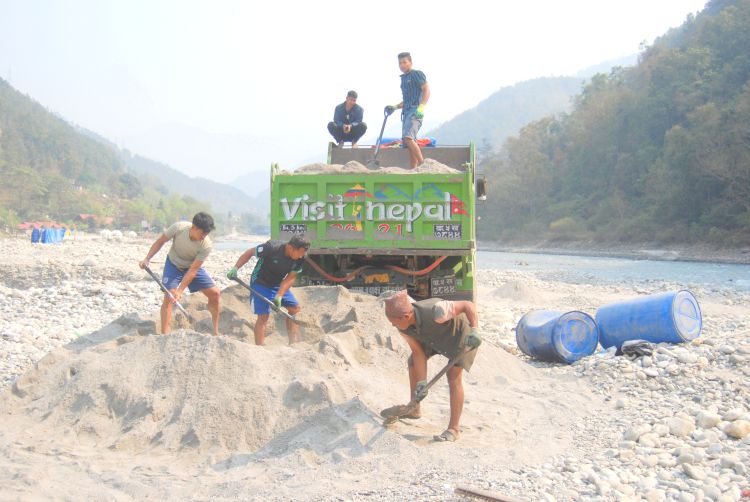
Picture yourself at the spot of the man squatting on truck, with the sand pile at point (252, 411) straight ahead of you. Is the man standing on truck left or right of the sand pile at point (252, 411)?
left

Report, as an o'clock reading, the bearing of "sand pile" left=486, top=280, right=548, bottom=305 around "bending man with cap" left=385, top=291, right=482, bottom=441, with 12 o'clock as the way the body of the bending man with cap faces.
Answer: The sand pile is roughly at 5 o'clock from the bending man with cap.

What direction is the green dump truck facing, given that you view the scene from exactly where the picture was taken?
facing away from the viewer

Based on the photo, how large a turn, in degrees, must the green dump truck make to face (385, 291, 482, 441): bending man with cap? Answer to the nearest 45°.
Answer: approximately 180°

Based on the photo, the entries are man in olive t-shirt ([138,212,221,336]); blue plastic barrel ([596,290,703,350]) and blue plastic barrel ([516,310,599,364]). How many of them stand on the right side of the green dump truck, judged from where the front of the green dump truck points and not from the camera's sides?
2

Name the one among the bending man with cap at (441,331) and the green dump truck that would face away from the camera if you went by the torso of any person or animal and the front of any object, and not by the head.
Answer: the green dump truck

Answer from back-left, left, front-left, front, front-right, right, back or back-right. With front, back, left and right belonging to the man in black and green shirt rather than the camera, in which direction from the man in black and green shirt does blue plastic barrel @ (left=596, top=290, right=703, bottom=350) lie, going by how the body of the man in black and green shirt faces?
front-left
